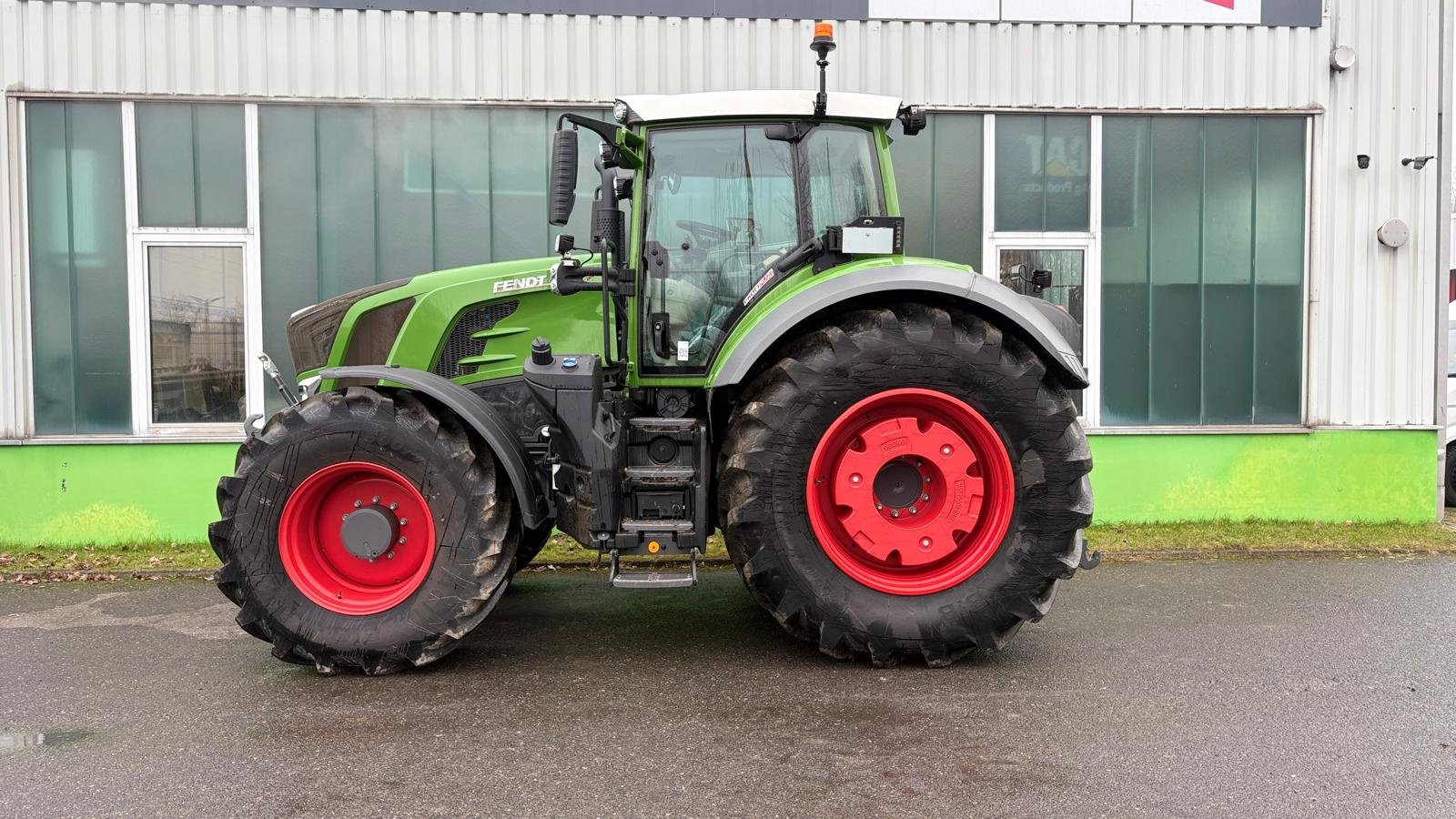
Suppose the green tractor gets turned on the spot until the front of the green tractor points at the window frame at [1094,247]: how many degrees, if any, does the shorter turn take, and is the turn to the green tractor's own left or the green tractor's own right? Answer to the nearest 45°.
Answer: approximately 135° to the green tractor's own right

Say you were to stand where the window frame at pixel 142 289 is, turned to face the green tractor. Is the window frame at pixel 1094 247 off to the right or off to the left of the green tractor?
left

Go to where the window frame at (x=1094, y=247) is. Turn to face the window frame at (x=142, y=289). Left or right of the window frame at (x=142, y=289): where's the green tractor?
left

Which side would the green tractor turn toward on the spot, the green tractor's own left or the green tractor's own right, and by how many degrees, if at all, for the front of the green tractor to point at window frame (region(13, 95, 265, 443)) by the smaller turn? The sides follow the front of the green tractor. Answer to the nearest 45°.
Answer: approximately 45° to the green tractor's own right

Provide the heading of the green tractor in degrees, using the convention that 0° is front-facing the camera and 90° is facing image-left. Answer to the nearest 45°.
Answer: approximately 90°
